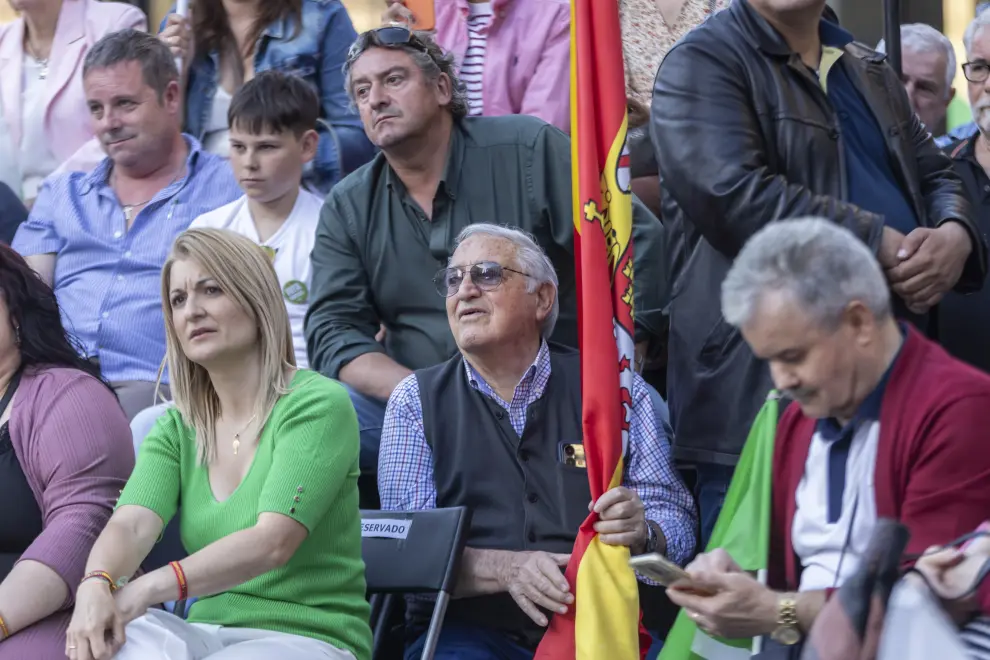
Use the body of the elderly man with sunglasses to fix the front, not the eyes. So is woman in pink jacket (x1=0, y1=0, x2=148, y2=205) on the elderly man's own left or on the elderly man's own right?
on the elderly man's own right

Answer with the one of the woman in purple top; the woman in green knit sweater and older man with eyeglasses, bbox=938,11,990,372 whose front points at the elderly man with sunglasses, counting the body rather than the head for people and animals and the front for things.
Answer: the older man with eyeglasses

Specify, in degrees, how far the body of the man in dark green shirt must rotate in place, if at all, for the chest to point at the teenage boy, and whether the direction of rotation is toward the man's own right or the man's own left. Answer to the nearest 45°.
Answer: approximately 90° to the man's own right

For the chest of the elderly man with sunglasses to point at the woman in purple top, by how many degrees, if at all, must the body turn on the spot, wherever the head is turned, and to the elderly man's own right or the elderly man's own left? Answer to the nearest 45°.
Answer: approximately 45° to the elderly man's own right

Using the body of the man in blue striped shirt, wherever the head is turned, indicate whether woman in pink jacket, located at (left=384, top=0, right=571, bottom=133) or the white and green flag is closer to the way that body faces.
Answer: the white and green flag

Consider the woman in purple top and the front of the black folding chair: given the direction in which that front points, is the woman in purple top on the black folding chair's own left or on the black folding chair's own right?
on the black folding chair's own right

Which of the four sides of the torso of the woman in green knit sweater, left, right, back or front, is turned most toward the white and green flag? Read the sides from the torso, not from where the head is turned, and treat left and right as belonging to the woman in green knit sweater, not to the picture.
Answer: left

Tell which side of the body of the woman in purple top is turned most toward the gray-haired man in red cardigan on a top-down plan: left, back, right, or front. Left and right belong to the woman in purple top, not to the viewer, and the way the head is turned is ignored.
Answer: left
